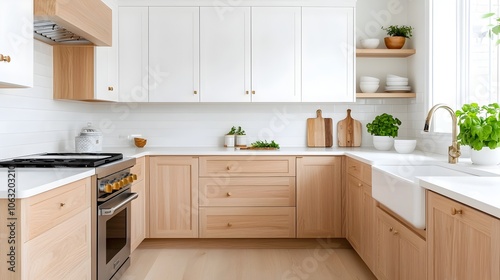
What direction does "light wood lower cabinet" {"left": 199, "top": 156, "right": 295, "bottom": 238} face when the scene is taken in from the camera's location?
facing the viewer

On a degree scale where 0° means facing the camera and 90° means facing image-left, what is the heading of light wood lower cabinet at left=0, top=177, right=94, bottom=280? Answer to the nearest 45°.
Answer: approximately 315°

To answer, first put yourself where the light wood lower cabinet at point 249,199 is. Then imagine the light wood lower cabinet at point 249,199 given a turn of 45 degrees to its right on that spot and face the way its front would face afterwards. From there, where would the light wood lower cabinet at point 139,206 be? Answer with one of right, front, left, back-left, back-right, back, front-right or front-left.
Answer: front-right

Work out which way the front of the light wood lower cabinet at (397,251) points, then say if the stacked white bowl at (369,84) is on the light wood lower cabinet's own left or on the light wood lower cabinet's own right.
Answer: on the light wood lower cabinet's own right

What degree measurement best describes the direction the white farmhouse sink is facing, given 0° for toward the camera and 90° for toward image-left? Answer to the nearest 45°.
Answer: approximately 45°

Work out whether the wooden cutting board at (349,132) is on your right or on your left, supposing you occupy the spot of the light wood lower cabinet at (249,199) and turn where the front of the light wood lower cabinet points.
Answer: on your left

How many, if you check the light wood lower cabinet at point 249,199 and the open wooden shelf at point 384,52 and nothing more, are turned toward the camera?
2

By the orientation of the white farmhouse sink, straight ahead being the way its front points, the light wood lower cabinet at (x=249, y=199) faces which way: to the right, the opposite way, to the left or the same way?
to the left

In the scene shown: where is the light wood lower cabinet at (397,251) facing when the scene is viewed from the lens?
facing the viewer and to the left of the viewer

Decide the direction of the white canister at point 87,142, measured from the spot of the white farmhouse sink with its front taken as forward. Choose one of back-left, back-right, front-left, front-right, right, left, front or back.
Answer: front-right

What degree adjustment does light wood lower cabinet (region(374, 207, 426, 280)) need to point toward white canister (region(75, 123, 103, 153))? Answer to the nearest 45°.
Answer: approximately 45° to its right

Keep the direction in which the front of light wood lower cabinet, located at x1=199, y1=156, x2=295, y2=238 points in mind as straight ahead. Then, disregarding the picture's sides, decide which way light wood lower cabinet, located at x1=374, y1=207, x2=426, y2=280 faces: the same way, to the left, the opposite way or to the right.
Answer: to the right
